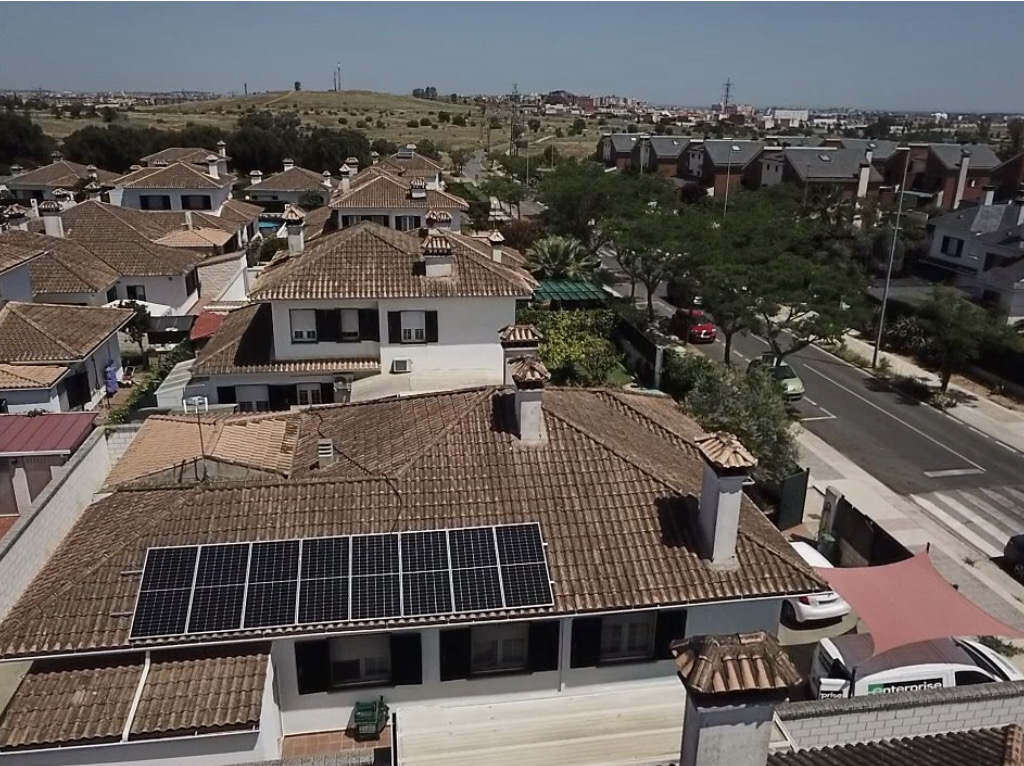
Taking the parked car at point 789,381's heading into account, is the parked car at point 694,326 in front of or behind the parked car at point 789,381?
behind

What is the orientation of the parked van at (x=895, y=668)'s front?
to the viewer's right

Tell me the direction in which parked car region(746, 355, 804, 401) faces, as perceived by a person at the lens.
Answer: facing the viewer and to the right of the viewer

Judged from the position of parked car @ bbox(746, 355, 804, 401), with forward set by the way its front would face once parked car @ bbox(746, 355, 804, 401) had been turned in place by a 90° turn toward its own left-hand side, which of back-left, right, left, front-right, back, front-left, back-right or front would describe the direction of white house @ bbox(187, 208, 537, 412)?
back

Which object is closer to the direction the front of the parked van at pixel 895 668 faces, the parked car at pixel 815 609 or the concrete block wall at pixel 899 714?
the concrete block wall

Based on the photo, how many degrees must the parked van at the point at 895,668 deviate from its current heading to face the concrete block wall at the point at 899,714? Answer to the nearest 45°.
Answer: approximately 90° to its right

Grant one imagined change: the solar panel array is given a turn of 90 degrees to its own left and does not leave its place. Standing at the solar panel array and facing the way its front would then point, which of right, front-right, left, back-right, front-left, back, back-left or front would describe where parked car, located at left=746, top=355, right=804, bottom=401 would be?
front-left

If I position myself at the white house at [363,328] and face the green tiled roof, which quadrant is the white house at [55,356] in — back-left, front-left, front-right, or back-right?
back-left

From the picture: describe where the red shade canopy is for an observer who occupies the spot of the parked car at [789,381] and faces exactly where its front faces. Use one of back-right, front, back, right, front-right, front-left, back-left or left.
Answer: front-right

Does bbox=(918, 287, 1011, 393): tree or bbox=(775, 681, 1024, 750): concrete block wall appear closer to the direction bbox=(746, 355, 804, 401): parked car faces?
the concrete block wall

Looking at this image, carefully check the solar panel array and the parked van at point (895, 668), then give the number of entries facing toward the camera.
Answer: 1

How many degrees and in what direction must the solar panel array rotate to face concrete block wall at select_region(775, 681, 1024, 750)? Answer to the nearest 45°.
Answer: approximately 90° to its left

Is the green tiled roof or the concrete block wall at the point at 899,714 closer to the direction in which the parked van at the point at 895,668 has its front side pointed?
the concrete block wall

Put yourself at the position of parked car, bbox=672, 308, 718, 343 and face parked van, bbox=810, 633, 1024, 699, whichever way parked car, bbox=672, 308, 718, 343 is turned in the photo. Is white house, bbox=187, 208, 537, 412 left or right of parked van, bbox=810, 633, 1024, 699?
right
